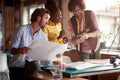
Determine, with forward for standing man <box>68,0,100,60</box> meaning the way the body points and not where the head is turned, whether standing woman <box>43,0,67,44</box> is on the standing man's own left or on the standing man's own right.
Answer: on the standing man's own right

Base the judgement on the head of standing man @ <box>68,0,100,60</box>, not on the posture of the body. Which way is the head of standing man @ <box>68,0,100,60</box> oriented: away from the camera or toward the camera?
toward the camera

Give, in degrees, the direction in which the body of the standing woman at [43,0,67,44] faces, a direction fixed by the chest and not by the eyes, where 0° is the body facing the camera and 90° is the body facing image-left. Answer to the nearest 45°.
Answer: approximately 315°

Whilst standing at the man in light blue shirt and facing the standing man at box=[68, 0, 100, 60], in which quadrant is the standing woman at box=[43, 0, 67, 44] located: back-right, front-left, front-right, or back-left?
front-left

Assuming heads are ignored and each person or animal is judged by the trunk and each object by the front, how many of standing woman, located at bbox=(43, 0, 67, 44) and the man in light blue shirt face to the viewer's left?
0

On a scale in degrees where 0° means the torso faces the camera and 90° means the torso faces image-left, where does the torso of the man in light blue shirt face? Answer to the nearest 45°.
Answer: approximately 315°

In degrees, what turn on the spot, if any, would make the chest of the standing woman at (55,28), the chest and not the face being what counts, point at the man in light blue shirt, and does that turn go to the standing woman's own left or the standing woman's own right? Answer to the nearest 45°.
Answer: approximately 45° to the standing woman's own right

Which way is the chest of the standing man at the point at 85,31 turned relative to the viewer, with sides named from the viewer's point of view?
facing the viewer and to the left of the viewer

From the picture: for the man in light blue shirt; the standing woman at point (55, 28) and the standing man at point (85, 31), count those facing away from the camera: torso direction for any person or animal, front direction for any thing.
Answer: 0

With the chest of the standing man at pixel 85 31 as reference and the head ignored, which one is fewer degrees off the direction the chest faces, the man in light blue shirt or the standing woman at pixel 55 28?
the man in light blue shirt

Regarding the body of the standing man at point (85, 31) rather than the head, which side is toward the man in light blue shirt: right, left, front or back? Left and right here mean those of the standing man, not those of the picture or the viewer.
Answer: front
